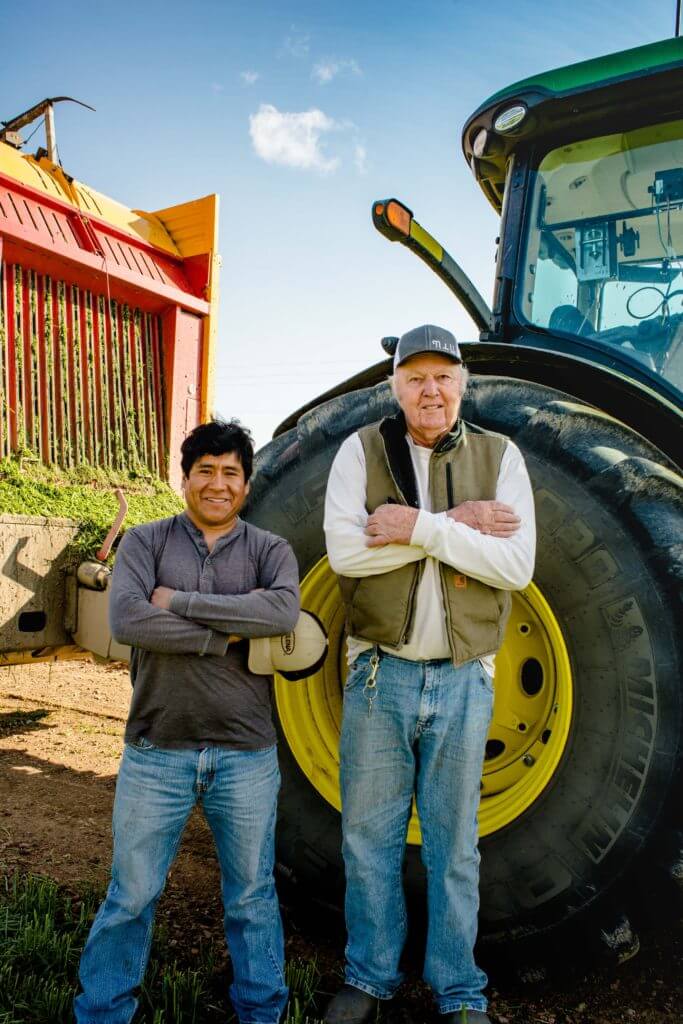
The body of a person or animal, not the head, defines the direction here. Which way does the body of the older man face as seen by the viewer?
toward the camera
